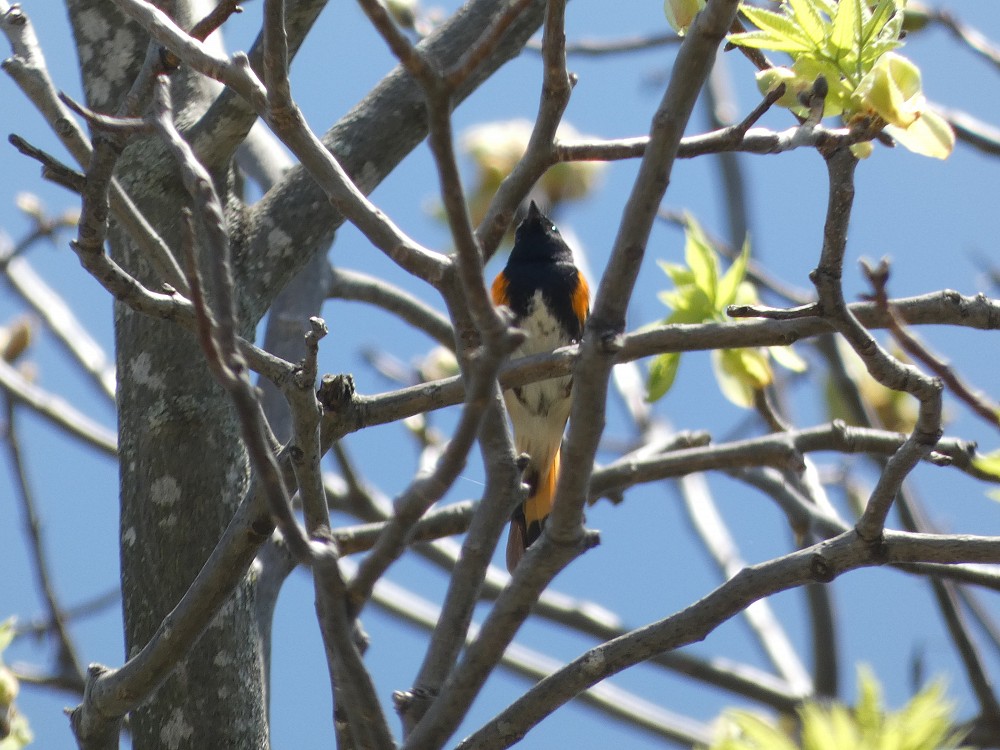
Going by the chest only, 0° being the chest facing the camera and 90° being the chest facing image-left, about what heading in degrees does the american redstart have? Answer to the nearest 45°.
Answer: approximately 0°
